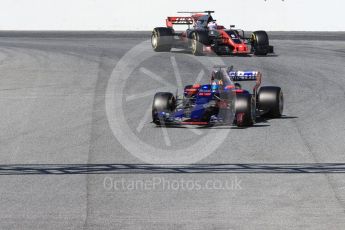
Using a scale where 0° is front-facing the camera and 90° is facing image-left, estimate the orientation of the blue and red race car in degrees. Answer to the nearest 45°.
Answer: approximately 45°

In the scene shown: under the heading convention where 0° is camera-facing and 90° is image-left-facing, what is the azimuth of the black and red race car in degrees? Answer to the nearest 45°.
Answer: approximately 315°

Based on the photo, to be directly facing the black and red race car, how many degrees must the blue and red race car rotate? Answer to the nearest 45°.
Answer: approximately 135° to its right

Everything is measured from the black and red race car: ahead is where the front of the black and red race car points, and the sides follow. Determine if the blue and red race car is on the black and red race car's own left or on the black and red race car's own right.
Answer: on the black and red race car's own right
